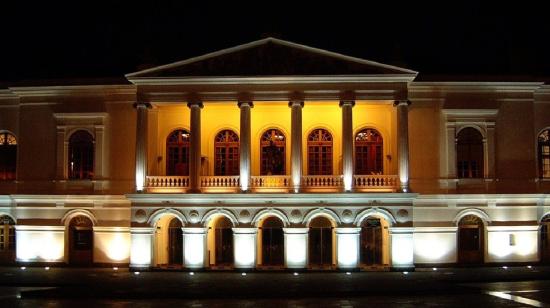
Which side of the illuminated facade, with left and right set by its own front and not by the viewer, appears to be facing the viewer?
front
